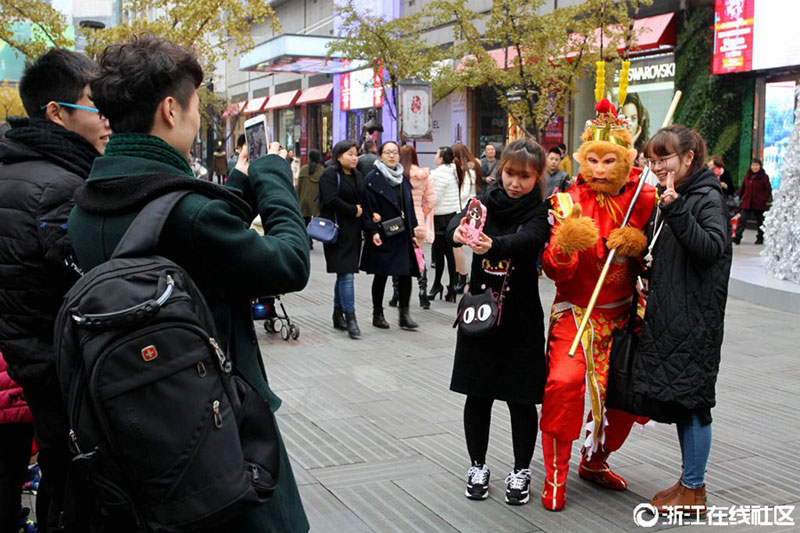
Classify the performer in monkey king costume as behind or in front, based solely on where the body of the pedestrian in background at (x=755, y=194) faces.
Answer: in front

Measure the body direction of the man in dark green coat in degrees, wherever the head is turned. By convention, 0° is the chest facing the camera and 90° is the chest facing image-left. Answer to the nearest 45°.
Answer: approximately 225°

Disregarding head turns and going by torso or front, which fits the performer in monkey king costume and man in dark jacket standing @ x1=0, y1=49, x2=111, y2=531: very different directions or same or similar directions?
very different directions

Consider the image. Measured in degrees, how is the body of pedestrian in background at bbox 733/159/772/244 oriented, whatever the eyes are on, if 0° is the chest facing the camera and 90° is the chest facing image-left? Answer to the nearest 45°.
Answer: approximately 0°

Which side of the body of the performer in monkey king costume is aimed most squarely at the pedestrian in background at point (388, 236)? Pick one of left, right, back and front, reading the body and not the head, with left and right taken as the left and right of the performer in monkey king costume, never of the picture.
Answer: back

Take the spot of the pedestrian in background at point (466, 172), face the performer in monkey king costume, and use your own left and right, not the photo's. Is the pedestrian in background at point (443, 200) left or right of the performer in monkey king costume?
right

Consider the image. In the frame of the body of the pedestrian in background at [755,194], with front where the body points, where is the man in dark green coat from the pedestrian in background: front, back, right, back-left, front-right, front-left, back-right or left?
front

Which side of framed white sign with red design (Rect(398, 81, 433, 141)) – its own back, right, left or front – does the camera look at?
front

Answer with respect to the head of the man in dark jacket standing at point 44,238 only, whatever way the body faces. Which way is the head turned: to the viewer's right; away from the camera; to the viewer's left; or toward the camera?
to the viewer's right

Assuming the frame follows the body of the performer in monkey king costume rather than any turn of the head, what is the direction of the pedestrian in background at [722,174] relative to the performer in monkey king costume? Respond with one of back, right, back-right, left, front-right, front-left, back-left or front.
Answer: back

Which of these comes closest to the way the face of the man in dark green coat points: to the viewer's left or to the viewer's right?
to the viewer's right
